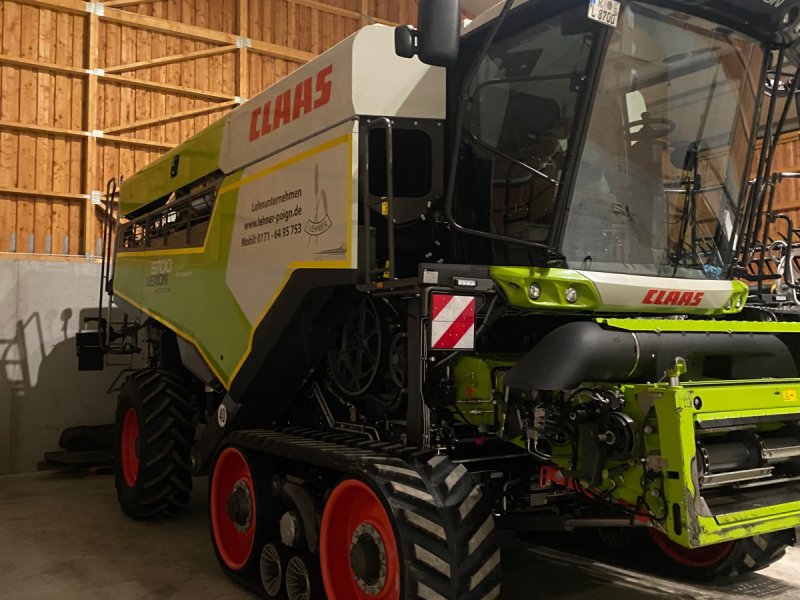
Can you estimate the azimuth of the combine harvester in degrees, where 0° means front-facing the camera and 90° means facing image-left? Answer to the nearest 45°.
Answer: approximately 315°
